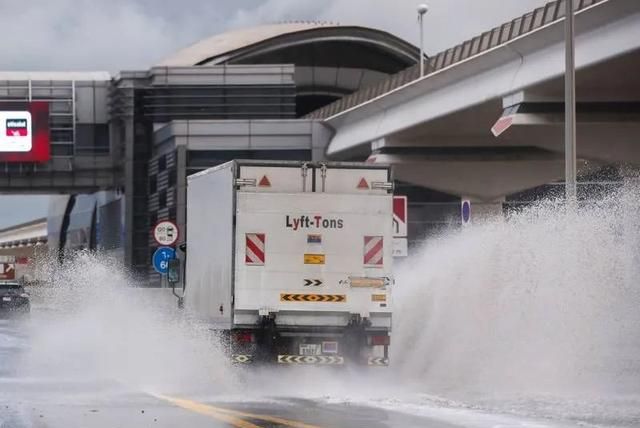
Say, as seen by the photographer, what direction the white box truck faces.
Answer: facing away from the viewer

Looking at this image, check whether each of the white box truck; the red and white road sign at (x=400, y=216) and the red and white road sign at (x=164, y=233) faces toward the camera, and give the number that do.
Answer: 2

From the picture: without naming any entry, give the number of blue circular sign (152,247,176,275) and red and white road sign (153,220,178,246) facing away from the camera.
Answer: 0

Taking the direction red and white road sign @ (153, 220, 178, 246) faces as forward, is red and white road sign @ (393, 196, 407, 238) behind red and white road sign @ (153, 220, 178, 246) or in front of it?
in front

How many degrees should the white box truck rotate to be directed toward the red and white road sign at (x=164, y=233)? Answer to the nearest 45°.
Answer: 0° — it already faces it

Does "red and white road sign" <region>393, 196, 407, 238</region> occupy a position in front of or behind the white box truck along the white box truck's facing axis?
in front
